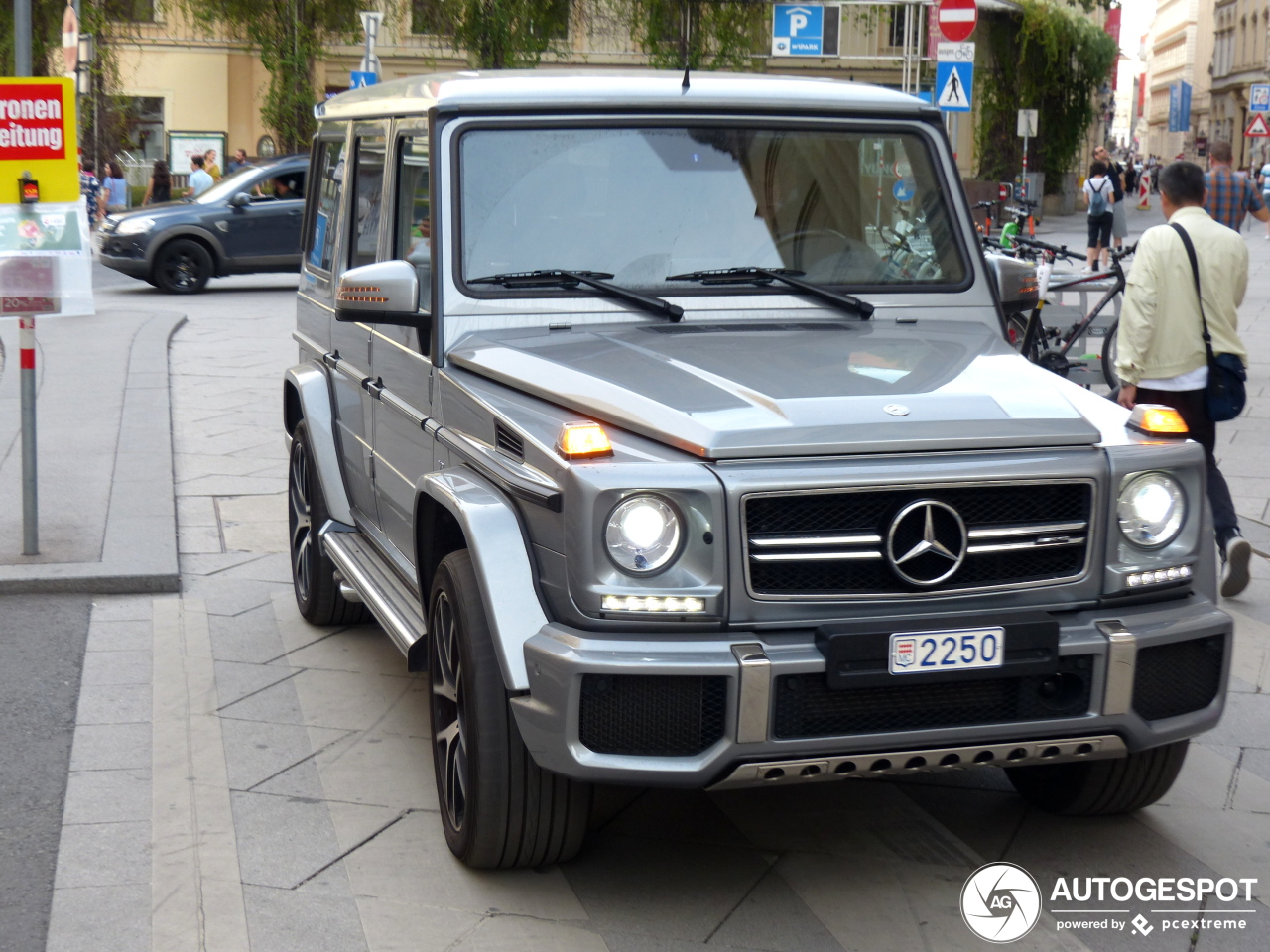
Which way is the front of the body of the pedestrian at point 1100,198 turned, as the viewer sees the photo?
away from the camera

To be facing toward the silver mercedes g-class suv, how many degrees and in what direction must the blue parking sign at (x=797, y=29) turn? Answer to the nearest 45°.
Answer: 0° — it already faces it

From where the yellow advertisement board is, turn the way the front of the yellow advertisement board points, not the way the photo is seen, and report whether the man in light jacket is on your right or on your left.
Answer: on your left

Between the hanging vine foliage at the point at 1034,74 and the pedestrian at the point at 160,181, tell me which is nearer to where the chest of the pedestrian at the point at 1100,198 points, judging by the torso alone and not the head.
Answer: the hanging vine foliage

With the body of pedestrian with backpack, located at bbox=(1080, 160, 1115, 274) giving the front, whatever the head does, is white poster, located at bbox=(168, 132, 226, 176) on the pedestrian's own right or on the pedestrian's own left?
on the pedestrian's own left

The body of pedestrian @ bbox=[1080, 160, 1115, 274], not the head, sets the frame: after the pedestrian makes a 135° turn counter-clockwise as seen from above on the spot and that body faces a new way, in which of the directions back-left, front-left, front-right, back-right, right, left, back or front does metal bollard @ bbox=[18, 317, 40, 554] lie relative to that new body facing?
front-left

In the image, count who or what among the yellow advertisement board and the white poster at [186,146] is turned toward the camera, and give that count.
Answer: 2

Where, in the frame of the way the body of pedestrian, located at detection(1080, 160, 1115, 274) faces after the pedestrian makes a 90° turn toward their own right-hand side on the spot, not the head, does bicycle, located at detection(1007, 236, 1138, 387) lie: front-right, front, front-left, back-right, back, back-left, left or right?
right

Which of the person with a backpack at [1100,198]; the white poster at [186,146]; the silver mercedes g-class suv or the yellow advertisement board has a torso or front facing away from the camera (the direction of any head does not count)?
the person with a backpack

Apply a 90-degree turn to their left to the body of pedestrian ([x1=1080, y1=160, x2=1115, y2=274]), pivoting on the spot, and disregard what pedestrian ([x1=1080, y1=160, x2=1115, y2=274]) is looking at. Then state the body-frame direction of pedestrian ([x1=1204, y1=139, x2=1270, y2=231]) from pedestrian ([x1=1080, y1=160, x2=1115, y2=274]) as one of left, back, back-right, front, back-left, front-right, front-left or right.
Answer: left

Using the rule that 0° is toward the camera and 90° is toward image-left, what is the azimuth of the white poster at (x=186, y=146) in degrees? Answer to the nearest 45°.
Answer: approximately 0°

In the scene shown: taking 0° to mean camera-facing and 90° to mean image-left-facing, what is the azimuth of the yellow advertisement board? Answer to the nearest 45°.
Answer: approximately 0°
